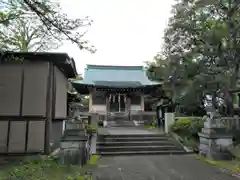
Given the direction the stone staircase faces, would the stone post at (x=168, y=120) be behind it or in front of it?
behind

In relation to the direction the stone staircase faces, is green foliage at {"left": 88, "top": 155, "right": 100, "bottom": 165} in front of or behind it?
in front

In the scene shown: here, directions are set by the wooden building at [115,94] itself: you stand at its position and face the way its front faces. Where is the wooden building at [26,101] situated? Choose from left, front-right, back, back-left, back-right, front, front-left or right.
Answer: front

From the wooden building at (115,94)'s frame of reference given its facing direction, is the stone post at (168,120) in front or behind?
in front

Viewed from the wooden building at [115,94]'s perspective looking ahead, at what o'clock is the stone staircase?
The stone staircase is roughly at 12 o'clock from the wooden building.

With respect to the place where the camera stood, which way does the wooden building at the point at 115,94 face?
facing the viewer

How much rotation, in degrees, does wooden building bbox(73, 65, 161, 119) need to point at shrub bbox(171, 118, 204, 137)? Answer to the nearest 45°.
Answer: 0° — it already faces it

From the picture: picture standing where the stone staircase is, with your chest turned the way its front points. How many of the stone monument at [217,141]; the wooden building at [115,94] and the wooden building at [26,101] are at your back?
1

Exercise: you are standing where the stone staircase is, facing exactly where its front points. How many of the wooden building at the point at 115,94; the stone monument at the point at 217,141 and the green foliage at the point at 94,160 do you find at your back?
1

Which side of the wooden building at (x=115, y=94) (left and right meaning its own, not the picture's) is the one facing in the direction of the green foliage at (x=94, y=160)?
front

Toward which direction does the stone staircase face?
toward the camera
